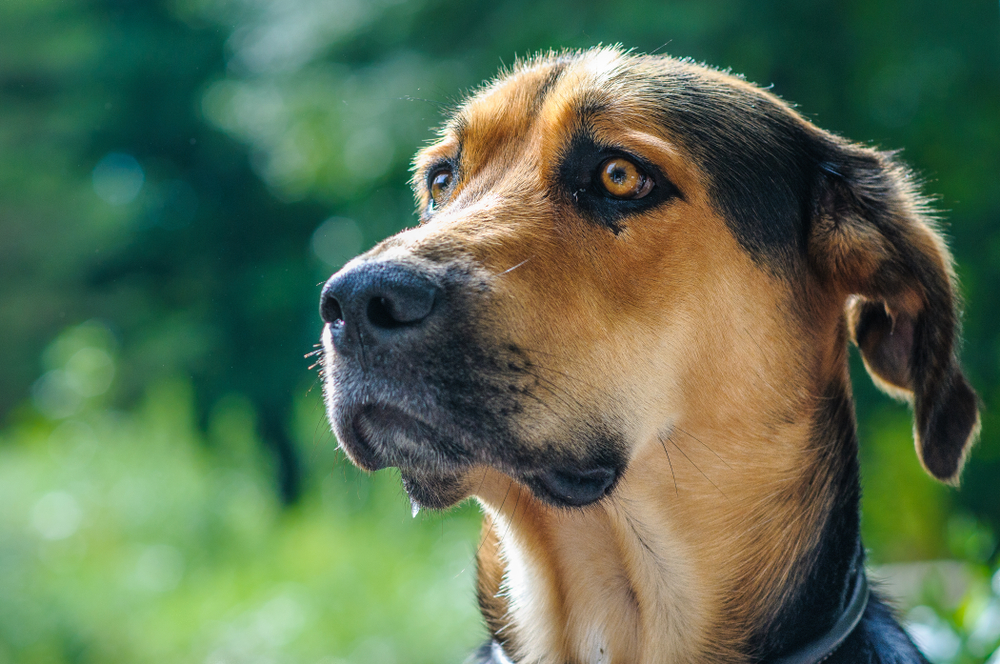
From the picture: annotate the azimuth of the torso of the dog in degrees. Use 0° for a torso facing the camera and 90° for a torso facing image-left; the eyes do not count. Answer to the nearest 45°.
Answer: approximately 45°
